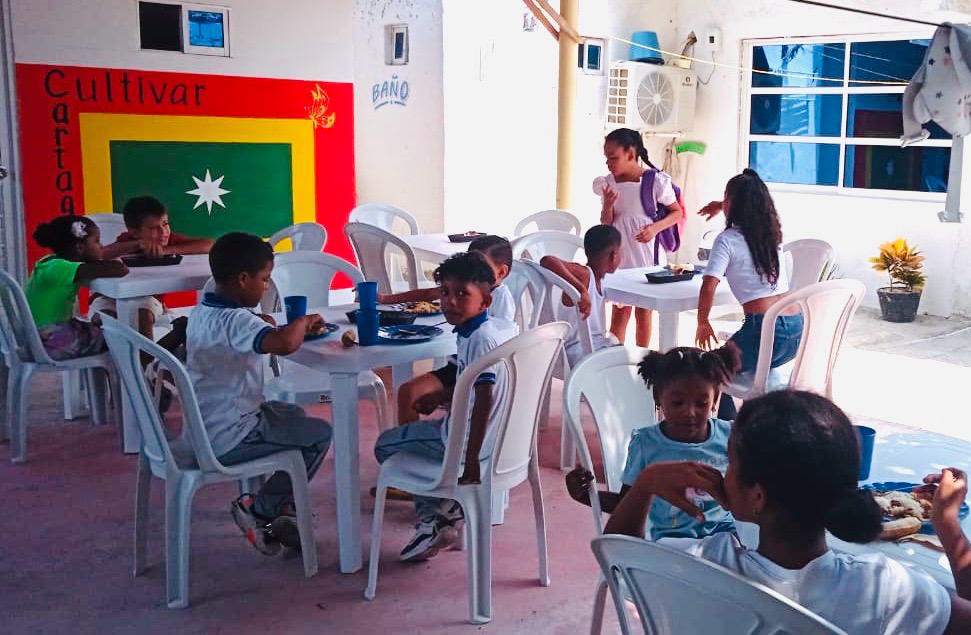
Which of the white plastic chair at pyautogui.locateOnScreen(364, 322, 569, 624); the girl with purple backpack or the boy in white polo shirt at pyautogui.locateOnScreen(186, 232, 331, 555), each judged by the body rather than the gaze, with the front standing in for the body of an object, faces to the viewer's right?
the boy in white polo shirt

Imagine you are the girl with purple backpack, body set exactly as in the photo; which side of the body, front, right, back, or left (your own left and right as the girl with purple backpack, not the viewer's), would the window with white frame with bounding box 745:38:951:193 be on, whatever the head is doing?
back

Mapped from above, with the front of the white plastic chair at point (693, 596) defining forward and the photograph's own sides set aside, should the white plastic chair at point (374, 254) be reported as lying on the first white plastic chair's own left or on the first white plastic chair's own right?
on the first white plastic chair's own left

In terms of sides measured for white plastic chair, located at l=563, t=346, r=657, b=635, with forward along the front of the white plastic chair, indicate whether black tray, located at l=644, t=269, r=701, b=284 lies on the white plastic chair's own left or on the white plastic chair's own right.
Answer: on the white plastic chair's own left

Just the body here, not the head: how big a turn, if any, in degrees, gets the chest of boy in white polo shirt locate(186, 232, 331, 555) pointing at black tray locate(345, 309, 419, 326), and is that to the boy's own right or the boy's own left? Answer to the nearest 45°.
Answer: approximately 45° to the boy's own left

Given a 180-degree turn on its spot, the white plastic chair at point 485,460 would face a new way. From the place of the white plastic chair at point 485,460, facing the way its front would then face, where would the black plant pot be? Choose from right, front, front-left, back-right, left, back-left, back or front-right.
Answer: left

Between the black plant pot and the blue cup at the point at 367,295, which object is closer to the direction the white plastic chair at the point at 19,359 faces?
the black plant pot

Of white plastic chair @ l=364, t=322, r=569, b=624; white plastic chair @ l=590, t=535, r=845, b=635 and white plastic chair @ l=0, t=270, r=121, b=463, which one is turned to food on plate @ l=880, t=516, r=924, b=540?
white plastic chair @ l=590, t=535, r=845, b=635

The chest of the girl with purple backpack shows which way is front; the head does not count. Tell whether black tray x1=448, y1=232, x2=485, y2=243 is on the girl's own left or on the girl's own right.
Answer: on the girl's own right

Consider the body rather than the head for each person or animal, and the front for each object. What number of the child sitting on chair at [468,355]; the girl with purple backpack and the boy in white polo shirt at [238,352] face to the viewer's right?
1

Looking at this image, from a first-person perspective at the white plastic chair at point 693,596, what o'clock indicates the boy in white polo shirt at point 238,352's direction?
The boy in white polo shirt is roughly at 9 o'clock from the white plastic chair.

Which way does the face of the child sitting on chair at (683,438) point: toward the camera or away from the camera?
toward the camera

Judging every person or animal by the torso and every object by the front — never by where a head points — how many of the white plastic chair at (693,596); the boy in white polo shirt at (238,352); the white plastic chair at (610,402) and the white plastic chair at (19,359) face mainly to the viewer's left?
0

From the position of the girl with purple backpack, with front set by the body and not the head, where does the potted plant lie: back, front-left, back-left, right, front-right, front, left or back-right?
back

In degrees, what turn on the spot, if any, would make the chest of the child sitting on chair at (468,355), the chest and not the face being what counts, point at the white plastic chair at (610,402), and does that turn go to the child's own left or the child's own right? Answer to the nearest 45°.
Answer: approximately 135° to the child's own left
